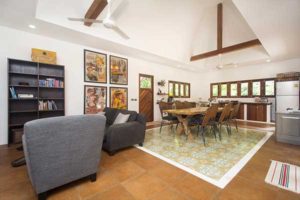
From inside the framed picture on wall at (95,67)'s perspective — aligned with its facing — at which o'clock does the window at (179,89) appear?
The window is roughly at 10 o'clock from the framed picture on wall.

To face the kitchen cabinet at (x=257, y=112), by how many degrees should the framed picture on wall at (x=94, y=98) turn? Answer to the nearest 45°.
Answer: approximately 45° to its left

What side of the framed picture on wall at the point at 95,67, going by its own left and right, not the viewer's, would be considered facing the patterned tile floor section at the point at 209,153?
front

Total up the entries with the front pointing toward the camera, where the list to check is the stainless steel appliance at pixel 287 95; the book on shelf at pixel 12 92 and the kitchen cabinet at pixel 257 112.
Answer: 3

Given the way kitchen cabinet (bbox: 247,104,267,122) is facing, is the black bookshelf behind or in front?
in front

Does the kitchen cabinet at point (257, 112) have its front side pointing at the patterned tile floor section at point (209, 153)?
yes

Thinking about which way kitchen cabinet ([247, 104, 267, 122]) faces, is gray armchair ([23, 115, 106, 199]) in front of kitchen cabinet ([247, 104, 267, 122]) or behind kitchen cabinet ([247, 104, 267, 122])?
in front

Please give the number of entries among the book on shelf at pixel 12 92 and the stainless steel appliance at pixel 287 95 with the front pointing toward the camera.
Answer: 2

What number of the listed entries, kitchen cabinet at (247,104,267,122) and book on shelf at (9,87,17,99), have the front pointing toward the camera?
2

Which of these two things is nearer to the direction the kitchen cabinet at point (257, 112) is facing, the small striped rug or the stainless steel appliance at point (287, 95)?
the small striped rug
